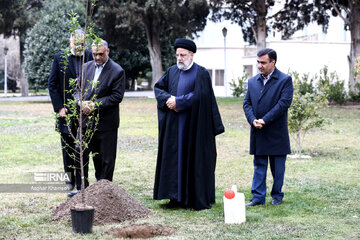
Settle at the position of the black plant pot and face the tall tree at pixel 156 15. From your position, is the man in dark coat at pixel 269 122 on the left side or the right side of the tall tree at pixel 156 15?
right

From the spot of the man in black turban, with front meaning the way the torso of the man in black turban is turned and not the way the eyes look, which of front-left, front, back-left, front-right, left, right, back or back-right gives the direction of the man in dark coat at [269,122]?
back-left

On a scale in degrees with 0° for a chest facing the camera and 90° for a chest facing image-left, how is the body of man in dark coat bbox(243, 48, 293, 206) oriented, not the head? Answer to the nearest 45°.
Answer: approximately 45°

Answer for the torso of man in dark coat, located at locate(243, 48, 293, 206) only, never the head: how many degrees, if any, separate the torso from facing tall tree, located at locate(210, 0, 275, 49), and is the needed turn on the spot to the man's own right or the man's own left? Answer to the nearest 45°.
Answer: approximately 135° to the man's own right

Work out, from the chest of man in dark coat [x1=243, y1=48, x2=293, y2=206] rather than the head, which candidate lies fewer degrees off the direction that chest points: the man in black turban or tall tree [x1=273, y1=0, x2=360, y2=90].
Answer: the man in black turban

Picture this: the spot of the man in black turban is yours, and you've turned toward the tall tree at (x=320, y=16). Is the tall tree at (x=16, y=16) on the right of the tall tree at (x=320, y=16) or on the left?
left

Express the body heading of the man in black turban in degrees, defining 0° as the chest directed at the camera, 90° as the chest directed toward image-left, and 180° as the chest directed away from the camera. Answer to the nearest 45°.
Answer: approximately 45°

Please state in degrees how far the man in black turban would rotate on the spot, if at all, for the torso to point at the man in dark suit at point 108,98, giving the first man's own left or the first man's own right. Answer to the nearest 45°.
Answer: approximately 90° to the first man's own right

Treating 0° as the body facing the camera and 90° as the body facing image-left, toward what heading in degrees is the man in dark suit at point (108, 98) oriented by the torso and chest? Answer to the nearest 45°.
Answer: approximately 45°
